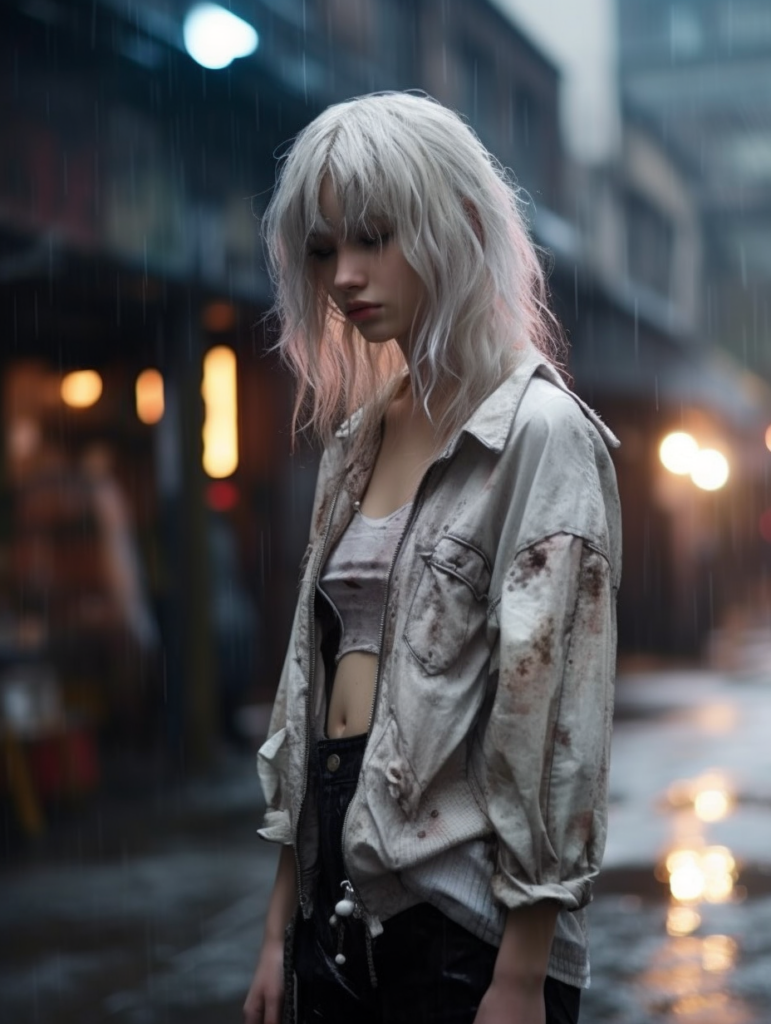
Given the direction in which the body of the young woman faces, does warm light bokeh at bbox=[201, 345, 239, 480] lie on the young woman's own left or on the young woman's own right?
on the young woman's own right

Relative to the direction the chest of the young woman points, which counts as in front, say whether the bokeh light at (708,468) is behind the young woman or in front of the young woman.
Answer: behind

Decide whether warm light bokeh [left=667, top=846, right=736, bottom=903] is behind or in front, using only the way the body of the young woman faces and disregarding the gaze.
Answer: behind

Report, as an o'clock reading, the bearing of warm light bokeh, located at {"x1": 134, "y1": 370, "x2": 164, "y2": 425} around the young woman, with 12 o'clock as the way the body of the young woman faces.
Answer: The warm light bokeh is roughly at 4 o'clock from the young woman.

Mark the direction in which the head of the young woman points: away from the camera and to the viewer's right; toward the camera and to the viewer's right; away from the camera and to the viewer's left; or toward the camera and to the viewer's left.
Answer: toward the camera and to the viewer's left

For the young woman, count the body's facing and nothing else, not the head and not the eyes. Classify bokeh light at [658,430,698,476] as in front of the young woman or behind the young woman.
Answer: behind

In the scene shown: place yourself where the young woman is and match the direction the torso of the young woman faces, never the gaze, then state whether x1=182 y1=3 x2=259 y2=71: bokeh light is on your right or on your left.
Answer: on your right

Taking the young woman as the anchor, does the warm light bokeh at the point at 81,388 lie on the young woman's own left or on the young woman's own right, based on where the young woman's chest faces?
on the young woman's own right
